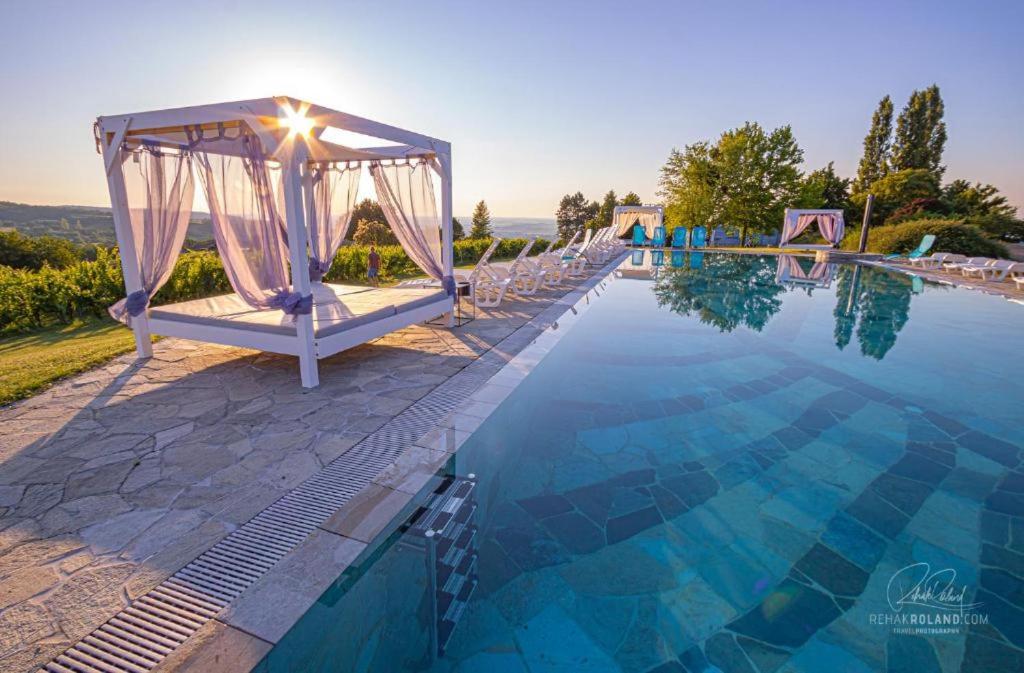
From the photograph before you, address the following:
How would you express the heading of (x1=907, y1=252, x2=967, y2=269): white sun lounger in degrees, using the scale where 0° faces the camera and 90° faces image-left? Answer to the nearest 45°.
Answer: approximately 90°

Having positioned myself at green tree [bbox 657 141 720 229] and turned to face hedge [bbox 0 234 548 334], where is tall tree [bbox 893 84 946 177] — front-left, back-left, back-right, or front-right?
back-left

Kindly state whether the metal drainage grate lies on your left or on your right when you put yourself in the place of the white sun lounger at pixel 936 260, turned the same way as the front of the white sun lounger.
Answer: on your left

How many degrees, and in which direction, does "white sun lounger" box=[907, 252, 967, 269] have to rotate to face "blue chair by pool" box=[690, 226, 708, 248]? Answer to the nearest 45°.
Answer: approximately 45° to its right

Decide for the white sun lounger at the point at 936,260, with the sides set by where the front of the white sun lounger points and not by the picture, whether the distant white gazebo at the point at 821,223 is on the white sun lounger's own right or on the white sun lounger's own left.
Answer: on the white sun lounger's own right

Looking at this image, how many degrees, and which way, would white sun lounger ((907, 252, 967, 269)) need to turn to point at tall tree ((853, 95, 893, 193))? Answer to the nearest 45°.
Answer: approximately 90° to its right

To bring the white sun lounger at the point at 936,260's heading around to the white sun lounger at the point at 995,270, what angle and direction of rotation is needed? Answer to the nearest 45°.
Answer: approximately 135° to its left
